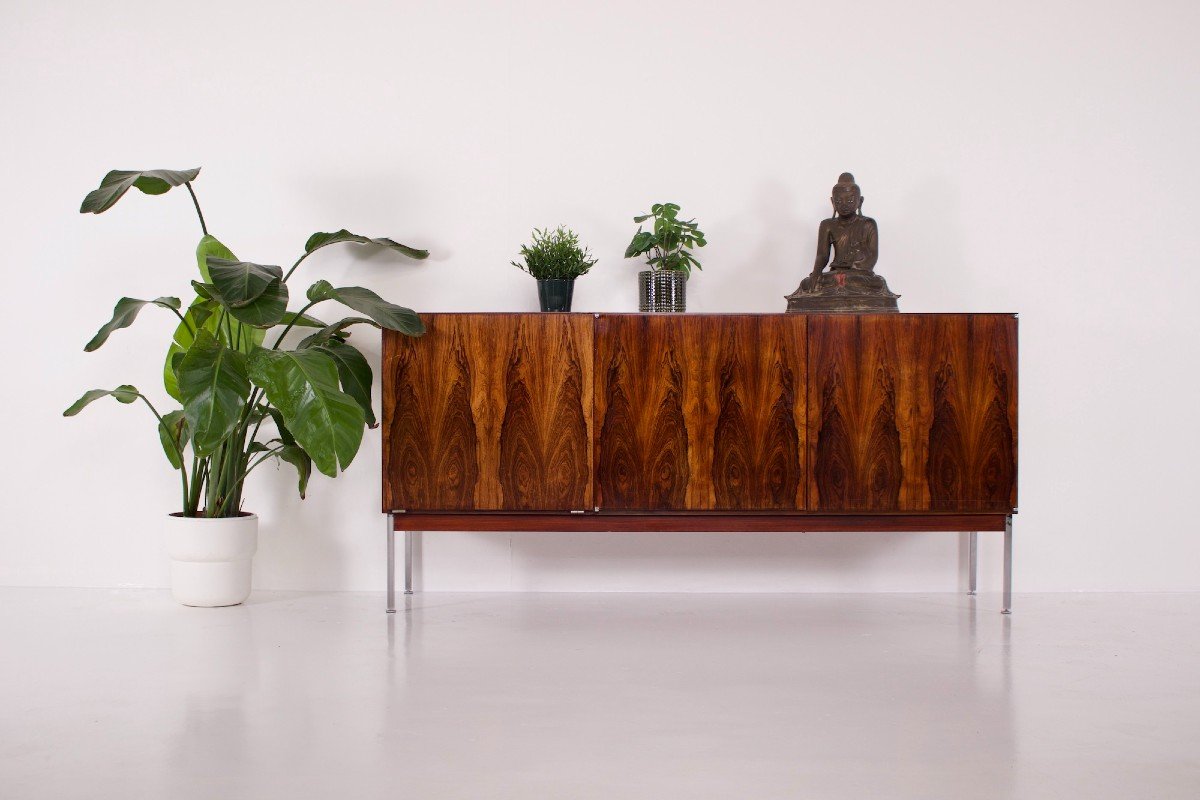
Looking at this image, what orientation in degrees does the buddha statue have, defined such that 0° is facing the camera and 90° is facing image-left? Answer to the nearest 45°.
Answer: approximately 0°

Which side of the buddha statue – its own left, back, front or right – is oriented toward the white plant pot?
right

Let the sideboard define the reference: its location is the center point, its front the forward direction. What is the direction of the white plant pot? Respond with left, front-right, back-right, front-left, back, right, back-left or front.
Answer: right

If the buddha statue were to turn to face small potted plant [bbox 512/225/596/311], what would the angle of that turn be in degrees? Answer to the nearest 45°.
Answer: approximately 90° to its right

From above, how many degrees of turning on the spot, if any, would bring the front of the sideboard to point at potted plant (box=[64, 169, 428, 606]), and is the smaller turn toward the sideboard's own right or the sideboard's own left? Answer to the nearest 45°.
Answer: approximately 90° to the sideboard's own right

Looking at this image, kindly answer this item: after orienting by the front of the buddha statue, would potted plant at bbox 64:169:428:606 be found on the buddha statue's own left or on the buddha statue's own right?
on the buddha statue's own right
